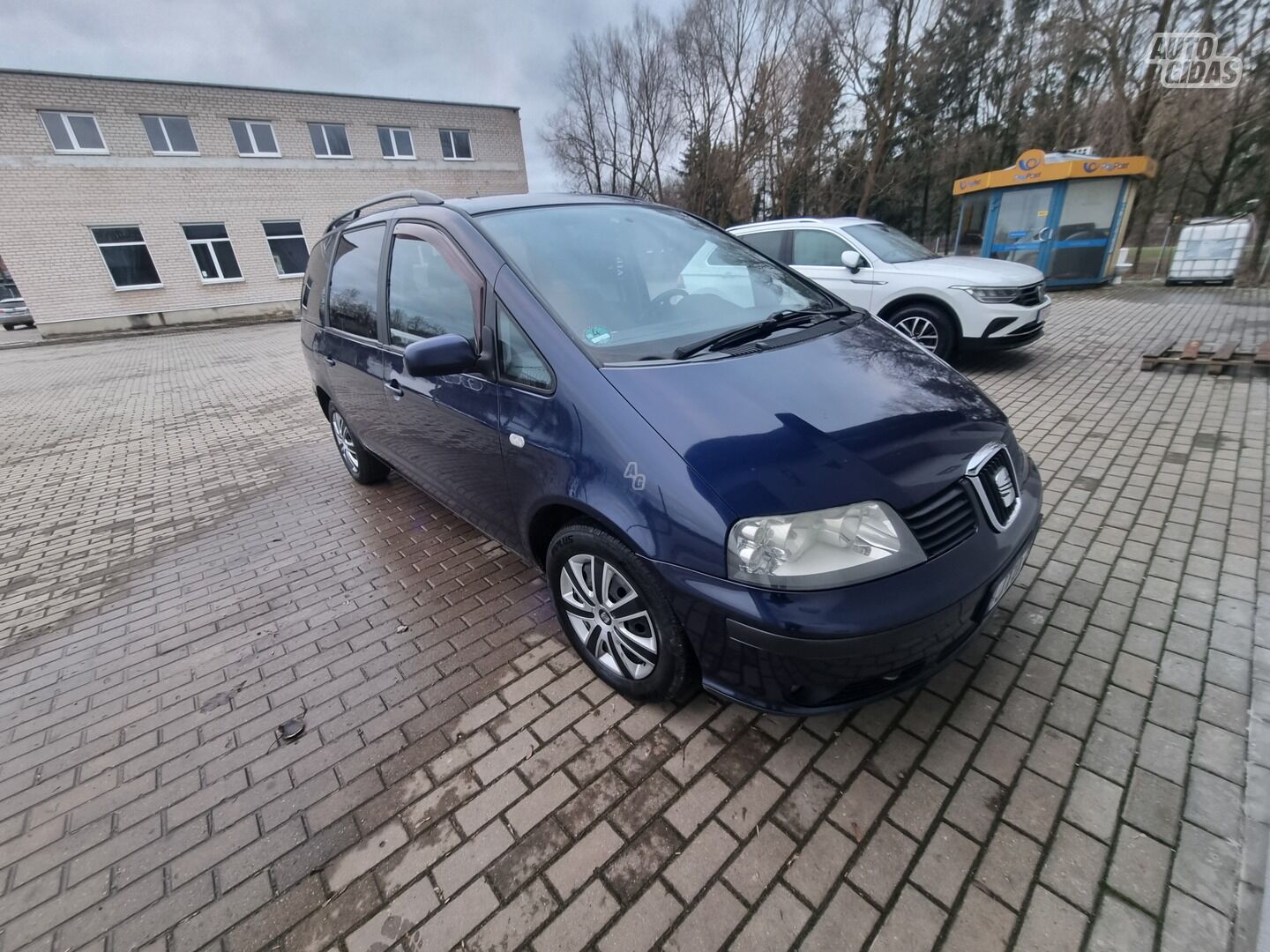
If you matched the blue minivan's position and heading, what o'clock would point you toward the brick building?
The brick building is roughly at 6 o'clock from the blue minivan.

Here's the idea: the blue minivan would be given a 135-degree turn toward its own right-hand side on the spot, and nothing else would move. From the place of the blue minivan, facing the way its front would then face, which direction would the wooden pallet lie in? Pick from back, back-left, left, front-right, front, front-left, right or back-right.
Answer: back-right

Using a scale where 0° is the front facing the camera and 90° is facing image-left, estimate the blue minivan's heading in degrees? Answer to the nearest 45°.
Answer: approximately 315°

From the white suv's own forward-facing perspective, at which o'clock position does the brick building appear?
The brick building is roughly at 5 o'clock from the white suv.

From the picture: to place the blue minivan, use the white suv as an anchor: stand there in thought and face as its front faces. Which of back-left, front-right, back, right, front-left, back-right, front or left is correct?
front-right

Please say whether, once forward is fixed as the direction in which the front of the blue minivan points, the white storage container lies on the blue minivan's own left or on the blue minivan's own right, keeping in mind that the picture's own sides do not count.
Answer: on the blue minivan's own left

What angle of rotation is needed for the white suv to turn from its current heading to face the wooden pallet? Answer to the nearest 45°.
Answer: approximately 45° to its left

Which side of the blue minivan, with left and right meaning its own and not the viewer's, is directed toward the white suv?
left

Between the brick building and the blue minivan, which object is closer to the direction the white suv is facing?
the blue minivan

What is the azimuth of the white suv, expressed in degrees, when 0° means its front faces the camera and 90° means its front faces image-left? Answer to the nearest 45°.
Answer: approximately 315°
